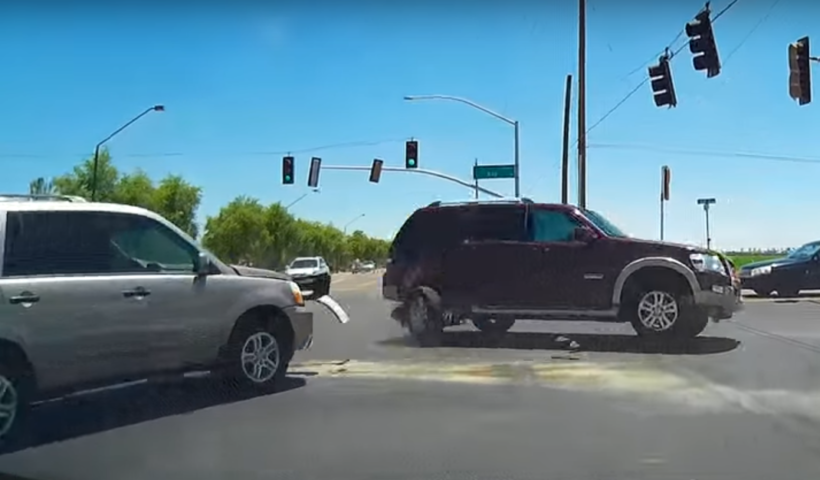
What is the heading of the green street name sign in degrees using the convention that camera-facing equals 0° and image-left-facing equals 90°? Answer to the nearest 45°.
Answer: approximately 0°

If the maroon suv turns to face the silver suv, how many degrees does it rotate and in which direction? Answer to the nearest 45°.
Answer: approximately 135° to its right

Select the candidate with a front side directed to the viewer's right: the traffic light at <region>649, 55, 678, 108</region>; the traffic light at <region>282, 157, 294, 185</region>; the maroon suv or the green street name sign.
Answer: the maroon suv

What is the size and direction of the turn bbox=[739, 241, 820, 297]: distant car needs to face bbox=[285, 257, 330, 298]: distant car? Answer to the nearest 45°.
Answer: approximately 45° to its right

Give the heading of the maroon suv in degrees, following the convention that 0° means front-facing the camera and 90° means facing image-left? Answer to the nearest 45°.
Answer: approximately 270°

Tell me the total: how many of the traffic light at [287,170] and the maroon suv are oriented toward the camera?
1

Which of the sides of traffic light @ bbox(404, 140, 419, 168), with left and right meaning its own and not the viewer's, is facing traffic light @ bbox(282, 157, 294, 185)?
right

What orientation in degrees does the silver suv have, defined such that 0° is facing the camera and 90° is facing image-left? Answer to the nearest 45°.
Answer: approximately 225°

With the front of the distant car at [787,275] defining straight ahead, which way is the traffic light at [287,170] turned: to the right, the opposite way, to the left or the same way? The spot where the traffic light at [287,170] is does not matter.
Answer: to the left

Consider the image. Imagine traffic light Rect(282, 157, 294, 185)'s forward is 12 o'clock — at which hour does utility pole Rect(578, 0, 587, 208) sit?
The utility pole is roughly at 10 o'clock from the traffic light.
